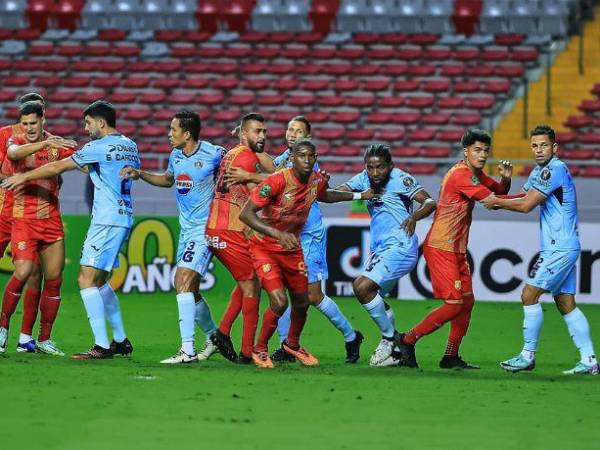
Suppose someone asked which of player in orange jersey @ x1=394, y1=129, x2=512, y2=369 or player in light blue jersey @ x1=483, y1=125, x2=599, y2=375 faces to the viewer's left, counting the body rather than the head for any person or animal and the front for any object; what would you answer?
the player in light blue jersey

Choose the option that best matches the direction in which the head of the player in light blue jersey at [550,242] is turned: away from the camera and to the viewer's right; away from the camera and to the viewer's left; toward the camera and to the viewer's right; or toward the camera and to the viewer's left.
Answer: toward the camera and to the viewer's left

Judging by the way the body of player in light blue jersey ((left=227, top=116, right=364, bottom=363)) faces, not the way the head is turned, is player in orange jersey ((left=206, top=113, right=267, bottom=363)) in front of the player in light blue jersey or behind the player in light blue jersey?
in front

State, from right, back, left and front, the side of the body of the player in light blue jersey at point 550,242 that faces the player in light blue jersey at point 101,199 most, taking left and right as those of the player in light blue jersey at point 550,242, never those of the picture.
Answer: front

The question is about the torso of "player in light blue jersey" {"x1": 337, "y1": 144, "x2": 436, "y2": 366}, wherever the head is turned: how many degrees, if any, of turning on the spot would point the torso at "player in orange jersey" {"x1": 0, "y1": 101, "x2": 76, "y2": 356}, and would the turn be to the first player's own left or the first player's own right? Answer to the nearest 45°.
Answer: approximately 45° to the first player's own right
